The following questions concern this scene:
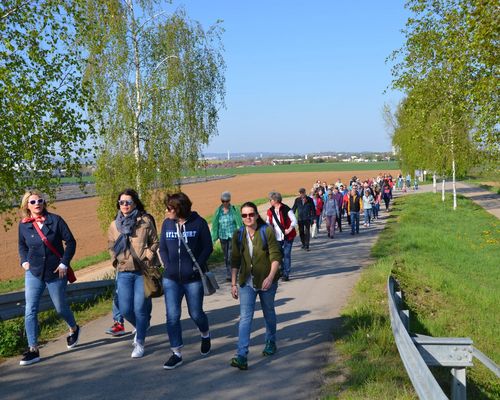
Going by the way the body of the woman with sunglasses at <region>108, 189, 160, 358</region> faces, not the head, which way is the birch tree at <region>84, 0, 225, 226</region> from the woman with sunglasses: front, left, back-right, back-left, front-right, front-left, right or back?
back-right

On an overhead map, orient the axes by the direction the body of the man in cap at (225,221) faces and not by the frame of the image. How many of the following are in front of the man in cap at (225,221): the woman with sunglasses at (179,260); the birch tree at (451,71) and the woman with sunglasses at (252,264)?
2

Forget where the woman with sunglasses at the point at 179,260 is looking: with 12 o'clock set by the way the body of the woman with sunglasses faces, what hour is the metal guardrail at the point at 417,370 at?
The metal guardrail is roughly at 9 o'clock from the woman with sunglasses.

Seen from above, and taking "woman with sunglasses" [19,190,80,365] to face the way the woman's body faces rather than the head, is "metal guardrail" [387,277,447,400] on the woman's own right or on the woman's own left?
on the woman's own left

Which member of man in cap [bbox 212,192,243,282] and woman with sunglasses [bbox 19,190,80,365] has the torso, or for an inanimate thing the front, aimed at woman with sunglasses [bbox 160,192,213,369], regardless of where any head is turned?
the man in cap

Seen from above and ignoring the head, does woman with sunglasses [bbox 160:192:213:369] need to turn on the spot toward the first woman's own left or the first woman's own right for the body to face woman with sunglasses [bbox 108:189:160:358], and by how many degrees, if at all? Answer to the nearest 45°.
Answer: approximately 90° to the first woman's own right

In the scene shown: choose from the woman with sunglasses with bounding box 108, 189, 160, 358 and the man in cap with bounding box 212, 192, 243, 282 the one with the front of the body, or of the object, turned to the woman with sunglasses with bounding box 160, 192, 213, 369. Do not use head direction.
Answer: the man in cap

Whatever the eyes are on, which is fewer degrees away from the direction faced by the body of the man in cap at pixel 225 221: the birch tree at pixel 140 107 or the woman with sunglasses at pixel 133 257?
the woman with sunglasses

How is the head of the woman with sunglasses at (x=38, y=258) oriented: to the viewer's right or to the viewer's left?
to the viewer's right

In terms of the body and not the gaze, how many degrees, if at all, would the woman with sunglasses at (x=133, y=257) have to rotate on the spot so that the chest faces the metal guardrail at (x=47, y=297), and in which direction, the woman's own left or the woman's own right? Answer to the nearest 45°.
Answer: approximately 90° to the woman's own right

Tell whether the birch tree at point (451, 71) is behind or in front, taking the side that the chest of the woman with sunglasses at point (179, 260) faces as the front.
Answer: behind

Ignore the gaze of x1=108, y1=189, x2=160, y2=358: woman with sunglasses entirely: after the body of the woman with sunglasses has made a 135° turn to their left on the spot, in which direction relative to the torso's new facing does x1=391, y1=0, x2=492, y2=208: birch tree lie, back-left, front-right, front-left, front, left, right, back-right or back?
front-left

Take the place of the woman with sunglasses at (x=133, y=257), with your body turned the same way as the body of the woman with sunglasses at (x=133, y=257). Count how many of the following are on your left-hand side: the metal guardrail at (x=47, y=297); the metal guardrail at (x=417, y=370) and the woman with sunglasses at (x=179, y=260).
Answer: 2

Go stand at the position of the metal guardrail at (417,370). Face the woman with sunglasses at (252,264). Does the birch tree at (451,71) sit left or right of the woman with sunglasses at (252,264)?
right

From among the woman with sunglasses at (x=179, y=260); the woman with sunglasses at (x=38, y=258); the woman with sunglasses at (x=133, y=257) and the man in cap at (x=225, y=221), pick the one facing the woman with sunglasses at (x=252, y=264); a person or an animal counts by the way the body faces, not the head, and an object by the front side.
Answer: the man in cap
